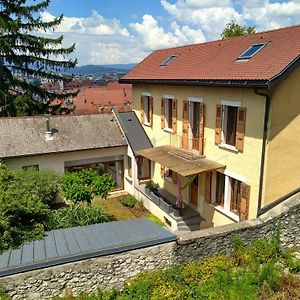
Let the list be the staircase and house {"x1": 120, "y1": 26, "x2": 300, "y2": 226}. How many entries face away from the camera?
0

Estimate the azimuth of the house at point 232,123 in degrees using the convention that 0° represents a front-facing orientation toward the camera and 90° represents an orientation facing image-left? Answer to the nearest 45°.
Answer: approximately 45°

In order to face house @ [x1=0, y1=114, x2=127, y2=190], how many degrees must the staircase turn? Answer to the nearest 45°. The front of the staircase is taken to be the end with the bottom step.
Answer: approximately 90° to its right

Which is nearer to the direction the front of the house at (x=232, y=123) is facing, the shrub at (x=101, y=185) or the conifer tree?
the shrub

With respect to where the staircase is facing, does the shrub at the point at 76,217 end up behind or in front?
in front

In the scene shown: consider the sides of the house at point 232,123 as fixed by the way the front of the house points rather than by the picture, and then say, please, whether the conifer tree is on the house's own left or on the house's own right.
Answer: on the house's own right

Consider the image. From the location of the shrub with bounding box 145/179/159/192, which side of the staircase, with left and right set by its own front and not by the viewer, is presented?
right

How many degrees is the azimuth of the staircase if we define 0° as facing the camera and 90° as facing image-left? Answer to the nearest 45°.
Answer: approximately 45°

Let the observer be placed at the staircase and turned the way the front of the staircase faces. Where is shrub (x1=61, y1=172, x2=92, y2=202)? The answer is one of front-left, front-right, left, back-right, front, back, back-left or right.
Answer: front-right
